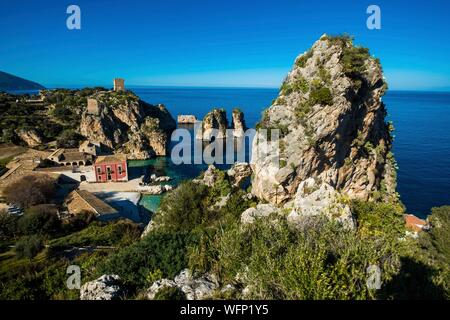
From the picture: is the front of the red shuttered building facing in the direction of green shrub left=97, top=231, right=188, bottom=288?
yes

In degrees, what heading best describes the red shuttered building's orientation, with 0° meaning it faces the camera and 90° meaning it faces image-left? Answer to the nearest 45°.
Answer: approximately 0°

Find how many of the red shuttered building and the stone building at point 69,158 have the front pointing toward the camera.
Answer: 2

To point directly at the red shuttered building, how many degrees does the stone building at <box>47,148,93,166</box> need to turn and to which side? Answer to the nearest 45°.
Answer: approximately 45° to its left

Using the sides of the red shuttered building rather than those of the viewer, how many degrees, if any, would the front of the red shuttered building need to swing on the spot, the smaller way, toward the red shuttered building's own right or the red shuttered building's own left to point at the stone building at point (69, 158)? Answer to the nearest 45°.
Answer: approximately 135° to the red shuttered building's own right

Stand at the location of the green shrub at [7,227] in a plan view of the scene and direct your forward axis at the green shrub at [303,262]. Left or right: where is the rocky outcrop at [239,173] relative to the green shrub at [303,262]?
left
